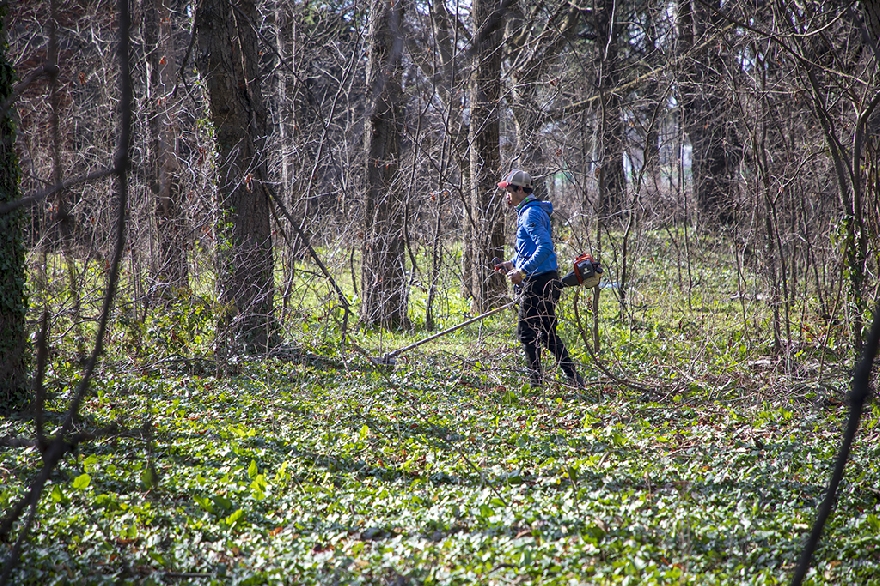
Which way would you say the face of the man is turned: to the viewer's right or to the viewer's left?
to the viewer's left

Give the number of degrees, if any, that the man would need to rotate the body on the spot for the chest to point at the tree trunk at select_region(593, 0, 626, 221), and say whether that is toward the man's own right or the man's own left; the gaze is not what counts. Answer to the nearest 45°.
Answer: approximately 90° to the man's own right

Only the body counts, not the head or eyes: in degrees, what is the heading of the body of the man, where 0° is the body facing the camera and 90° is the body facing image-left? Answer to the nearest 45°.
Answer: approximately 90°

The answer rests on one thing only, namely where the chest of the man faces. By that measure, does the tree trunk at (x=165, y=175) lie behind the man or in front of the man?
in front

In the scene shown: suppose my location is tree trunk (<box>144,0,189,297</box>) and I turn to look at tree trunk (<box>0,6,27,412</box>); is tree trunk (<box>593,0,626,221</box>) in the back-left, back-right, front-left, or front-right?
back-left

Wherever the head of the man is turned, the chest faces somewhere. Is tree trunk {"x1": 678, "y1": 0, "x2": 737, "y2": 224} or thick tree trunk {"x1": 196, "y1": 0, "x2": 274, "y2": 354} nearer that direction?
the thick tree trunk

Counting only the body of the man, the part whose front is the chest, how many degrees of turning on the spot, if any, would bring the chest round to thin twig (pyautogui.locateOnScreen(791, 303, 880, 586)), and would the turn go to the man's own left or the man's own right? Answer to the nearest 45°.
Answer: approximately 90° to the man's own left

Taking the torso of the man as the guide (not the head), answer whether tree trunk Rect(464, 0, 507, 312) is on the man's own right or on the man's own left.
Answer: on the man's own right

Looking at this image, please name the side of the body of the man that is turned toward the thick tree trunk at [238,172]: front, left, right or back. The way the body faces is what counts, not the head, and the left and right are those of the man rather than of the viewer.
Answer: front
